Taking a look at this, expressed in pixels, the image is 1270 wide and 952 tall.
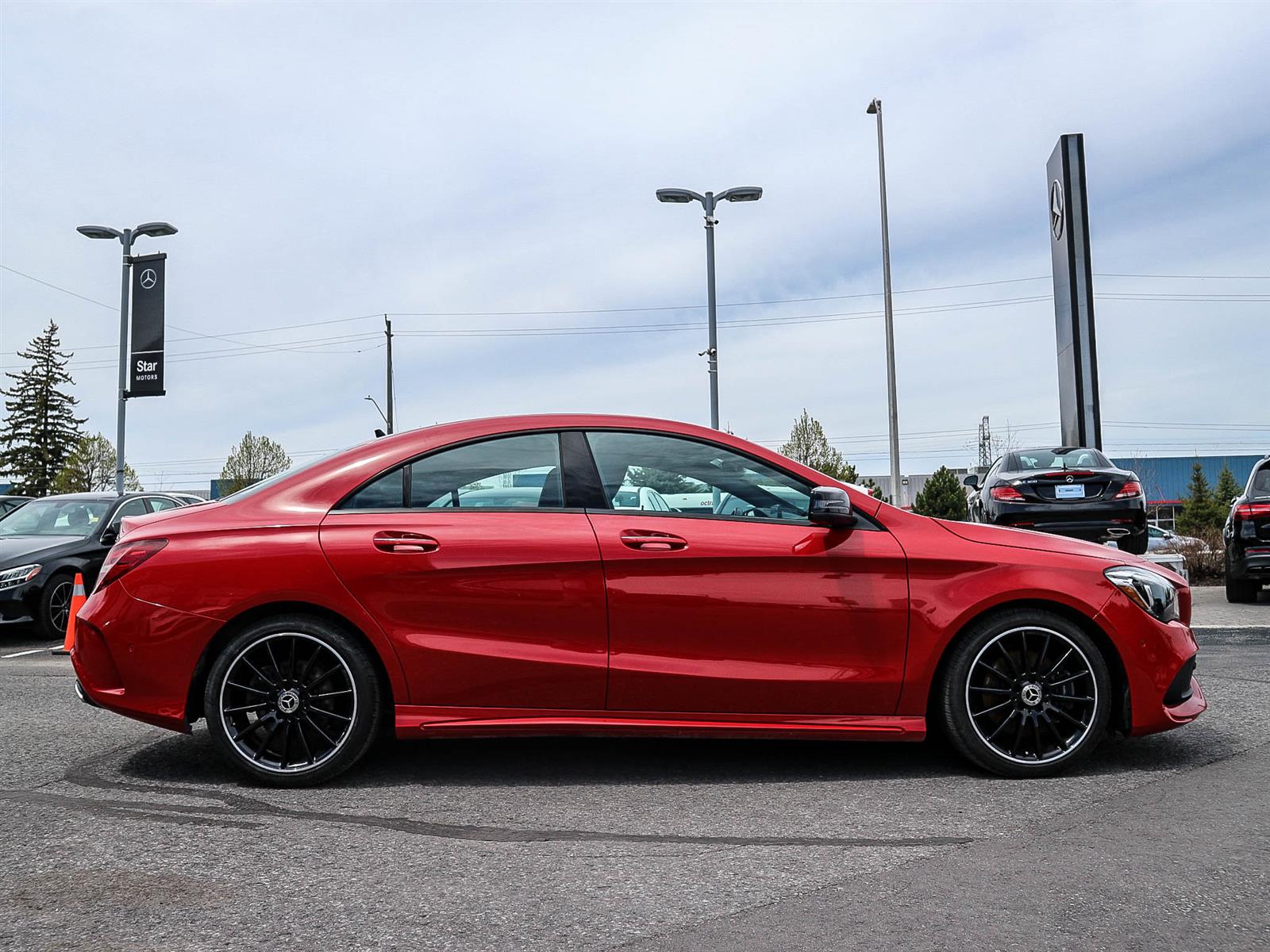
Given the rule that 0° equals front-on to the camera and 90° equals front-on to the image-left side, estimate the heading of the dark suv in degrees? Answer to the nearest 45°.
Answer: approximately 180°

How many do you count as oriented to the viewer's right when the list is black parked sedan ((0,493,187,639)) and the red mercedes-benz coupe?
1

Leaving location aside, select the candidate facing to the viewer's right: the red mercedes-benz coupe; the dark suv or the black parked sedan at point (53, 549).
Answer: the red mercedes-benz coupe

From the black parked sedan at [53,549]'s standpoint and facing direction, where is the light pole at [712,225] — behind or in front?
behind

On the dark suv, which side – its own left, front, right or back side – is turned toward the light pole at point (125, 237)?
left

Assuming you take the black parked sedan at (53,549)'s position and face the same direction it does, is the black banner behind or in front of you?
behind

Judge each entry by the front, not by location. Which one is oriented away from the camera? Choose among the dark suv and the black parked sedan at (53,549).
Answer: the dark suv

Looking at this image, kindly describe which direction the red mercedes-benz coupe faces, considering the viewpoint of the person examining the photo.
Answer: facing to the right of the viewer

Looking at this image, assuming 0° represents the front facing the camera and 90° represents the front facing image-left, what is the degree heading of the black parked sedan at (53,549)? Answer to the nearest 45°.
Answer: approximately 45°

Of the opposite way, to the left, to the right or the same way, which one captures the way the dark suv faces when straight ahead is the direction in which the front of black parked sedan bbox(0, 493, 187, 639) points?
the opposite way

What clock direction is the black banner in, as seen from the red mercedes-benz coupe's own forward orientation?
The black banner is roughly at 8 o'clock from the red mercedes-benz coupe.

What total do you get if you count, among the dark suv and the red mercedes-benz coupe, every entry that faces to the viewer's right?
1
